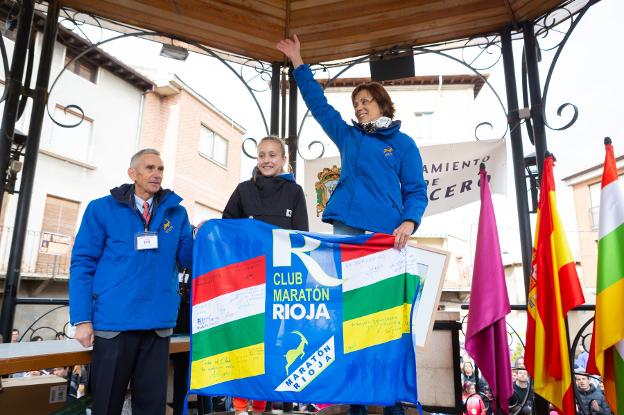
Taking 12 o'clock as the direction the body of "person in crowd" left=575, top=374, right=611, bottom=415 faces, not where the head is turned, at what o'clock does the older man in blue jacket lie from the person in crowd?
The older man in blue jacket is roughly at 1 o'clock from the person in crowd.

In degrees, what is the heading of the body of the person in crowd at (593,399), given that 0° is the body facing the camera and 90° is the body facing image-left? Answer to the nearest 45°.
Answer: approximately 0°

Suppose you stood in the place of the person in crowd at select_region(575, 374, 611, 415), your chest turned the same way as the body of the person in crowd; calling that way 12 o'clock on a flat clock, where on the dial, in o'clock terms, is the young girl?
The young girl is roughly at 1 o'clock from the person in crowd.

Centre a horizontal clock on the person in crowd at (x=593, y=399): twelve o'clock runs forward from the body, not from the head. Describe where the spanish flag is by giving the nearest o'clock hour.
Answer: The spanish flag is roughly at 12 o'clock from the person in crowd.

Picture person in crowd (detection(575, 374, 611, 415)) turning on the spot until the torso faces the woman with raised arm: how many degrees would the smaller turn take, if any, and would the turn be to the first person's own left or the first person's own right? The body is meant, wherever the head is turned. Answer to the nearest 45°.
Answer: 0° — they already face them
